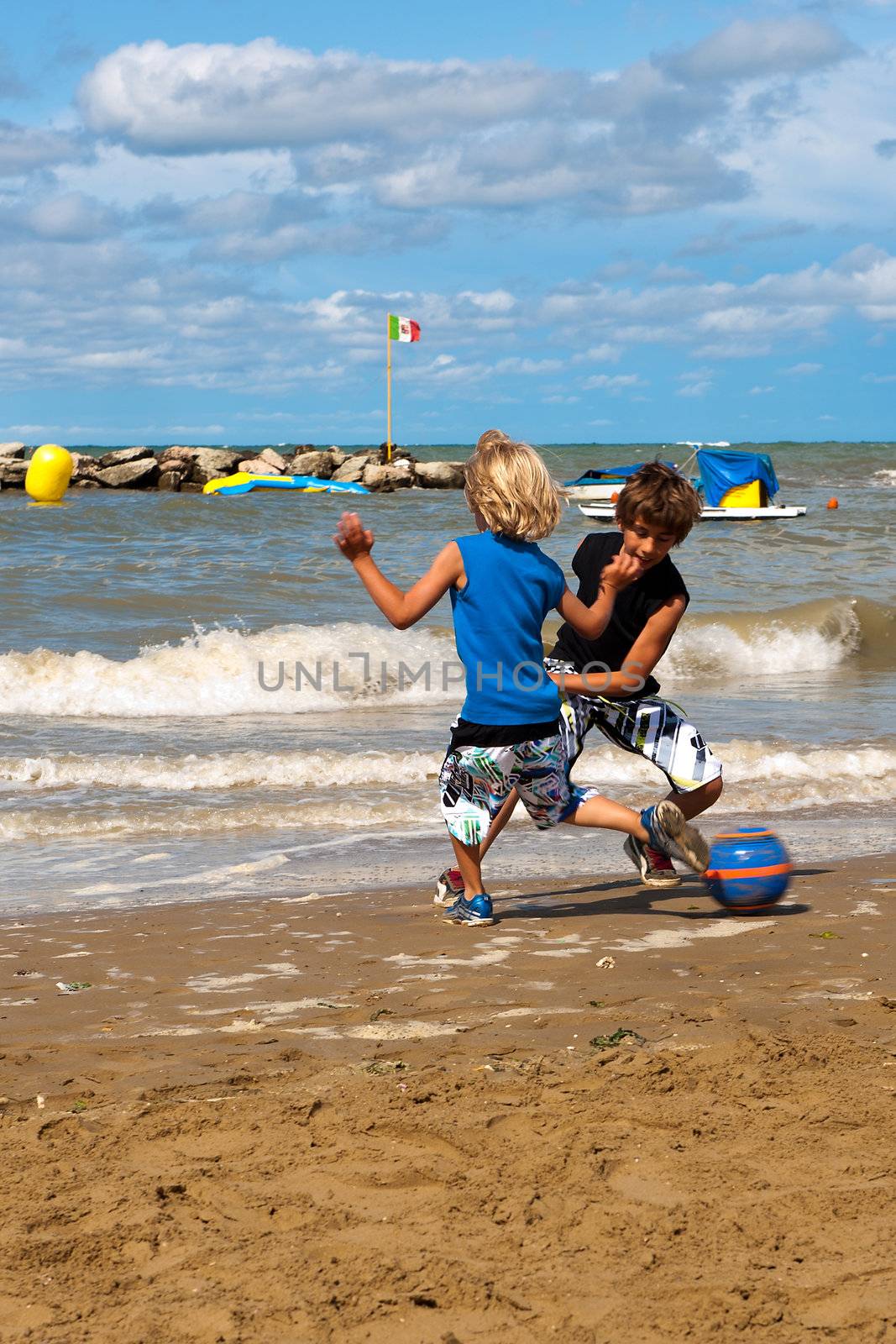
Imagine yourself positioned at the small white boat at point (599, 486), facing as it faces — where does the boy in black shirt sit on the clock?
The boy in black shirt is roughly at 9 o'clock from the small white boat.

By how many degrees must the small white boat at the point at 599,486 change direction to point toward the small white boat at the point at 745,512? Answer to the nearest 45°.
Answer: approximately 135° to its left

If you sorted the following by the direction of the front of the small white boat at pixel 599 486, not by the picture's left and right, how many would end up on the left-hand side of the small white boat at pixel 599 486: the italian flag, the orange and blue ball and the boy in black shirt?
2

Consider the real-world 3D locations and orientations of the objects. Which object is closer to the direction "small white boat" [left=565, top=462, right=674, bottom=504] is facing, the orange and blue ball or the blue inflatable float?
the blue inflatable float

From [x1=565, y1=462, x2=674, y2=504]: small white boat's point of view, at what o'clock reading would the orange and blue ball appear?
The orange and blue ball is roughly at 9 o'clock from the small white boat.

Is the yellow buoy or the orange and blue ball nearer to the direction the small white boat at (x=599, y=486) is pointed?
the yellow buoy

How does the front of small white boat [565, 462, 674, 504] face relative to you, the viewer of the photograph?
facing to the left of the viewer

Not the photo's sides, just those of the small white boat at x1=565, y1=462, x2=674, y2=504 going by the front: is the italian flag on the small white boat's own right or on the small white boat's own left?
on the small white boat's own right
